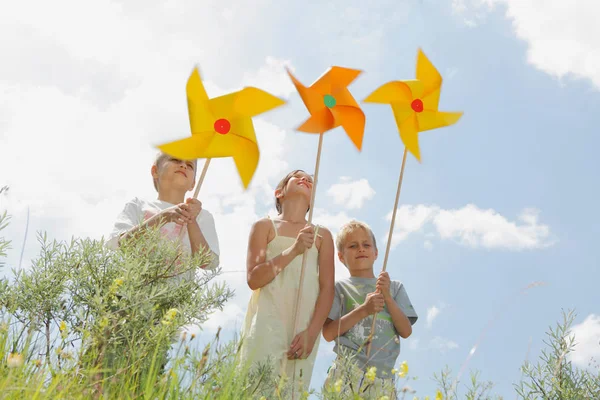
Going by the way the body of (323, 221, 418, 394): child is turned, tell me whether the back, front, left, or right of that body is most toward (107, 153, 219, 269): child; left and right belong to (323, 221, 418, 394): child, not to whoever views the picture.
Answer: right

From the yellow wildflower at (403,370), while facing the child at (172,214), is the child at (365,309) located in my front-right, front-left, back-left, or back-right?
front-right

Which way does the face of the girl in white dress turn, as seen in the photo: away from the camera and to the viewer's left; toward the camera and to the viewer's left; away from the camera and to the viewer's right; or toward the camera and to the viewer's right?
toward the camera and to the viewer's right

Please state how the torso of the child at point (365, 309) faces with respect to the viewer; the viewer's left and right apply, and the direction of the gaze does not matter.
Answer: facing the viewer

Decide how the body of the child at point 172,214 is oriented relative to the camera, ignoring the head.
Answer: toward the camera

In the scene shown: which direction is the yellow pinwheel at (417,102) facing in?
toward the camera

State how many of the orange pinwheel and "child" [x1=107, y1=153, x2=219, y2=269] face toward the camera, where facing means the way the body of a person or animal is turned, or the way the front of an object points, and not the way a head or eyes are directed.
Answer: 2
